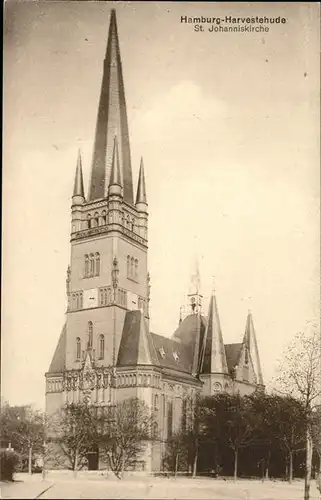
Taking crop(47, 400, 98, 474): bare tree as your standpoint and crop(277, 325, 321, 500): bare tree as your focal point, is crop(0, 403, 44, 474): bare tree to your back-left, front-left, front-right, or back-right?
back-right

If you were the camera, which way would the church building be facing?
facing the viewer and to the left of the viewer

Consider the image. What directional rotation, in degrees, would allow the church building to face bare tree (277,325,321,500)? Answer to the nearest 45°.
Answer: approximately 90° to its left
